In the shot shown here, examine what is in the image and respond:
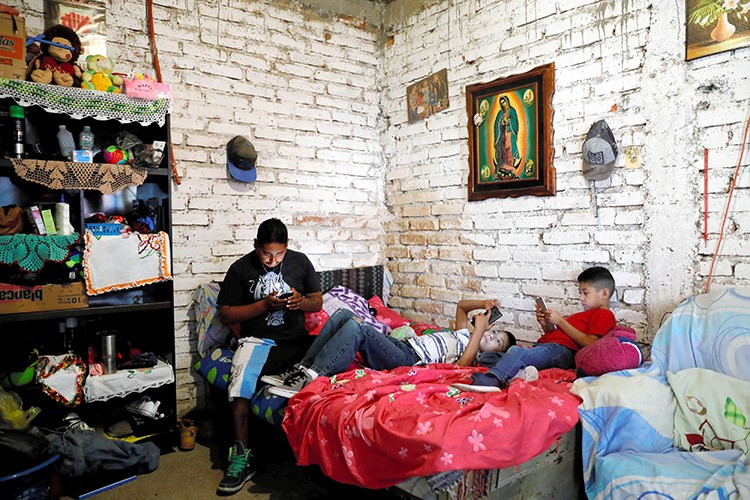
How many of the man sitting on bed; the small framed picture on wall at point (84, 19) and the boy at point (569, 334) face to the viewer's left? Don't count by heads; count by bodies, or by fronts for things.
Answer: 1

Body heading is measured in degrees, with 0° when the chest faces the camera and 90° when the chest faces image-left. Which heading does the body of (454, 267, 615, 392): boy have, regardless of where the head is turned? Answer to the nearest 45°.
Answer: approximately 90°

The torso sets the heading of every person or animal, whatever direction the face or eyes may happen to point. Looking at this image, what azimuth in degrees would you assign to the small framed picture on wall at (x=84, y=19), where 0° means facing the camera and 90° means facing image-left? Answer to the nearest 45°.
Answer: approximately 0°

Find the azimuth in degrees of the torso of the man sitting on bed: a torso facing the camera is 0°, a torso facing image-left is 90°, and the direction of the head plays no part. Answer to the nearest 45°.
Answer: approximately 0°

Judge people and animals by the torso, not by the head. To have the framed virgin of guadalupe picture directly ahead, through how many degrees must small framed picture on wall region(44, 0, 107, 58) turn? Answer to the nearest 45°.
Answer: approximately 45° to its left

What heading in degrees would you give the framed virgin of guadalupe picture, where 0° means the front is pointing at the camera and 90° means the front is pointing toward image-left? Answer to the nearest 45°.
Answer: approximately 45°

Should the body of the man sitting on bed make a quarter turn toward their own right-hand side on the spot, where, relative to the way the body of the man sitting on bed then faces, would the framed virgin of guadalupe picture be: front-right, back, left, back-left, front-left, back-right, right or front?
back

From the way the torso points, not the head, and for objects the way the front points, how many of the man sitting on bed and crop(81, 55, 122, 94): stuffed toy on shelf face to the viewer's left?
0
